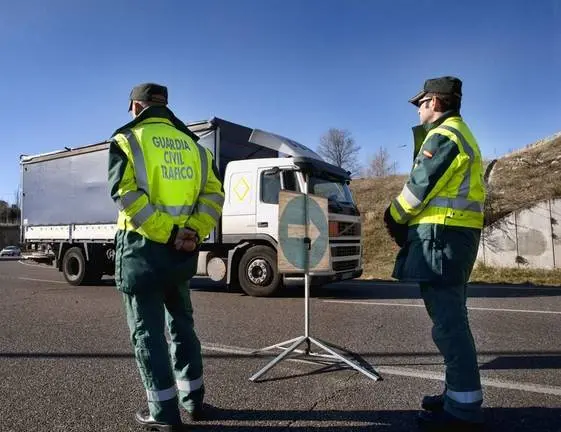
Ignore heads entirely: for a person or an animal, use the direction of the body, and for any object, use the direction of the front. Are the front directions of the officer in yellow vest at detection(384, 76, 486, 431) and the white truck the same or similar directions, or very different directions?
very different directions

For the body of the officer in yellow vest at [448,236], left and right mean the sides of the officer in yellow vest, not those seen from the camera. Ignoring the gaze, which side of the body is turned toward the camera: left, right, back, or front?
left

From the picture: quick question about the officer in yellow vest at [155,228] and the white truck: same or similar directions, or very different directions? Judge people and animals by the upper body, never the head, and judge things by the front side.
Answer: very different directions

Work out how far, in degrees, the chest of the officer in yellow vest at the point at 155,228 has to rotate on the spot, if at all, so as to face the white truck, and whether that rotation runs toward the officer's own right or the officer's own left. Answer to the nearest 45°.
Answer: approximately 45° to the officer's own right

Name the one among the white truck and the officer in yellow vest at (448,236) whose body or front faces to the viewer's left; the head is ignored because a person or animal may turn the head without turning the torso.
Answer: the officer in yellow vest

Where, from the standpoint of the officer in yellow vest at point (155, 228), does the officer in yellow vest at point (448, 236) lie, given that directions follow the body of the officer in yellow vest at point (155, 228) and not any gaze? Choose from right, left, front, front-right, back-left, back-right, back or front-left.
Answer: back-right

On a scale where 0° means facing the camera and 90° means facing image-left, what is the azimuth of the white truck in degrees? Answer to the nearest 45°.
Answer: approximately 315°

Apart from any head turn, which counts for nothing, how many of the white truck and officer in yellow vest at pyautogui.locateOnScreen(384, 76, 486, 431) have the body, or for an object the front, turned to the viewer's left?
1

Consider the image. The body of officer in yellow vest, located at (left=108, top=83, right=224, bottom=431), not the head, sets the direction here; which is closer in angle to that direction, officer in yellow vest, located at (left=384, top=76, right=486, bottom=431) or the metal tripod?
the metal tripod

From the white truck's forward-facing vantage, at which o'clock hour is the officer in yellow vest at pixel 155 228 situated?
The officer in yellow vest is roughly at 2 o'clock from the white truck.
